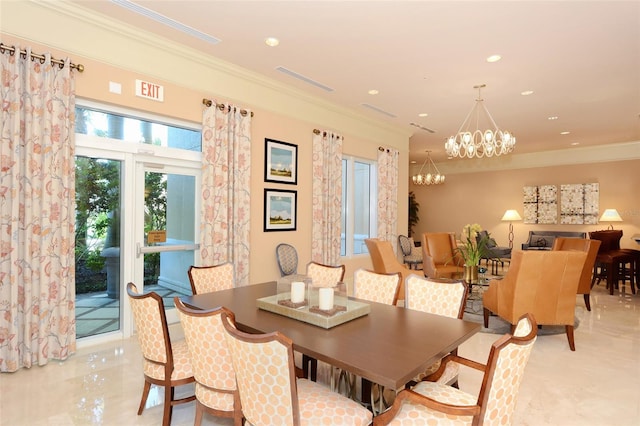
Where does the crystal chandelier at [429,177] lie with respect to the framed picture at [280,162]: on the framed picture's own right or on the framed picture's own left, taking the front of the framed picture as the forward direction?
on the framed picture's own left

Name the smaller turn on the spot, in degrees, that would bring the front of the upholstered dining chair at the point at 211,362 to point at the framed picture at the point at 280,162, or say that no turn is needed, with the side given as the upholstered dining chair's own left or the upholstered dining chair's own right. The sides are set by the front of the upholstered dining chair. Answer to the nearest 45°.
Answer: approximately 45° to the upholstered dining chair's own left

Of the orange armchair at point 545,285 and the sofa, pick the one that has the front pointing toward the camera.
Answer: the sofa

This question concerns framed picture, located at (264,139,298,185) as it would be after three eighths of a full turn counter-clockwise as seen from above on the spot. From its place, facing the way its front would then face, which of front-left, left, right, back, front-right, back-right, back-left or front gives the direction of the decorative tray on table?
back

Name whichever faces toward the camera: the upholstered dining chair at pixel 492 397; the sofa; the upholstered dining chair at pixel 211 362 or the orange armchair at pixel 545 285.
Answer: the sofa

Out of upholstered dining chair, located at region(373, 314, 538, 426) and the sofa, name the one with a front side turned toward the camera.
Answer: the sofa

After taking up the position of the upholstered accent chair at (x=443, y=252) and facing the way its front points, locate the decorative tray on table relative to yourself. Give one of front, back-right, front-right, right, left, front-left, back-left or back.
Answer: front-right

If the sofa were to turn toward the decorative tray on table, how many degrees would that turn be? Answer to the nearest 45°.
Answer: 0° — it already faces it

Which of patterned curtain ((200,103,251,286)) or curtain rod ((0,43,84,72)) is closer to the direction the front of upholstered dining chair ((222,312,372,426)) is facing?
the patterned curtain

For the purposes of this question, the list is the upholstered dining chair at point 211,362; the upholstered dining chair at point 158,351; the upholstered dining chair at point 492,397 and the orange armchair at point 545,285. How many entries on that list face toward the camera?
0

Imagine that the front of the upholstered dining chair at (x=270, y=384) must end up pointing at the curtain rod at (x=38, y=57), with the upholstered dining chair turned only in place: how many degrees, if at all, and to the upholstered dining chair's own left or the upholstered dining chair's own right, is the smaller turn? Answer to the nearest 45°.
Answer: approximately 90° to the upholstered dining chair's own left

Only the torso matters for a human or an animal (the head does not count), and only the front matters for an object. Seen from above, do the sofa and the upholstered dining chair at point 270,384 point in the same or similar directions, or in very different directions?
very different directions

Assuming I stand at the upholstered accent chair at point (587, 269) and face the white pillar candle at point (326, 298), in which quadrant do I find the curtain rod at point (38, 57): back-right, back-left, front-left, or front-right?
front-right

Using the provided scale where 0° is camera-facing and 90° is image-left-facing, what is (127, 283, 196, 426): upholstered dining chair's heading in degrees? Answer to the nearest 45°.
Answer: approximately 225°

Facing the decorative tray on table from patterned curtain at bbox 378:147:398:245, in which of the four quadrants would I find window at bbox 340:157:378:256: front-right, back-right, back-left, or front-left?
front-right

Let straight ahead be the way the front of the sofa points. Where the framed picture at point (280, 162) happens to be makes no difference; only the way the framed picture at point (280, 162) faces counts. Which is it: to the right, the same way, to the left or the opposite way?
to the left

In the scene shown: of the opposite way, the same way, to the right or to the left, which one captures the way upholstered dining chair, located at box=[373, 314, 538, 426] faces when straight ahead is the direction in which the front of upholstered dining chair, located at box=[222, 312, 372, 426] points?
to the left

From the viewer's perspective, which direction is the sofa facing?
toward the camera
